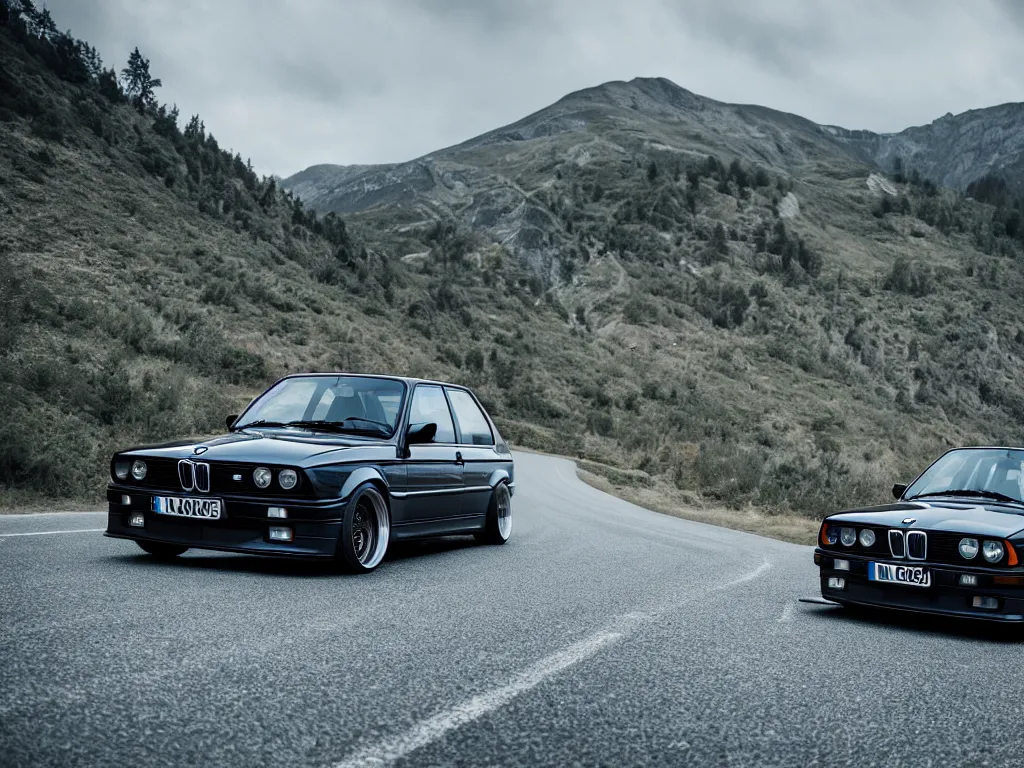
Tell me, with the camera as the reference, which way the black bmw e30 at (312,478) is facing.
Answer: facing the viewer and to the left of the viewer

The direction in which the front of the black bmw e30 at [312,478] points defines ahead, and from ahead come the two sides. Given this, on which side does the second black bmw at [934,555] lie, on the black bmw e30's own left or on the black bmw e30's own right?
on the black bmw e30's own left

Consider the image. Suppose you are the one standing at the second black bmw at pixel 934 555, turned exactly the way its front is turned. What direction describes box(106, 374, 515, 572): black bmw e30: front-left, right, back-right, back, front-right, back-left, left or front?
front-right

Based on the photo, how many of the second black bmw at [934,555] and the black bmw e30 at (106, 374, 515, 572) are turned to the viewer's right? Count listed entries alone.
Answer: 0
